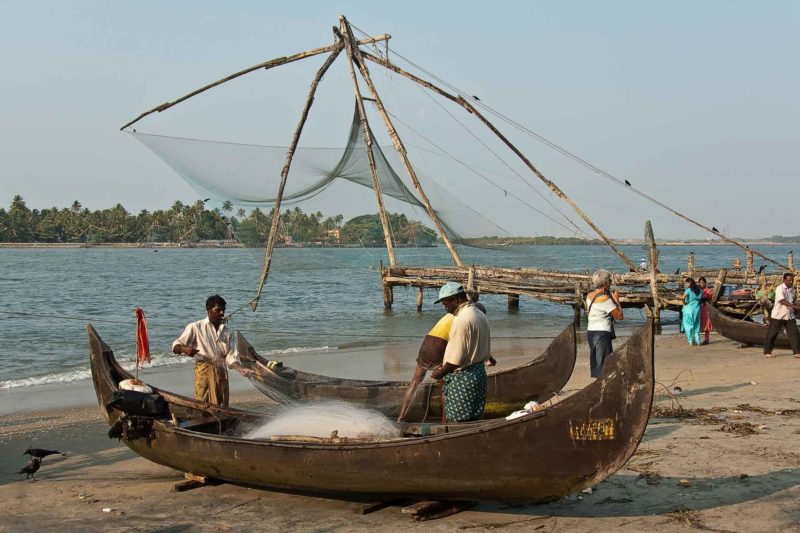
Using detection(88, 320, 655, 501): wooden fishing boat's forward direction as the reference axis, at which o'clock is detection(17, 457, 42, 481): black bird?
The black bird is roughly at 7 o'clock from the wooden fishing boat.

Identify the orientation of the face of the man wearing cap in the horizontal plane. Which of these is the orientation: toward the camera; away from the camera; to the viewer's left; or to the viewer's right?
to the viewer's left

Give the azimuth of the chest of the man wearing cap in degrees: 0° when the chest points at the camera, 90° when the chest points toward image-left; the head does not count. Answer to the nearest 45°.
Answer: approximately 90°

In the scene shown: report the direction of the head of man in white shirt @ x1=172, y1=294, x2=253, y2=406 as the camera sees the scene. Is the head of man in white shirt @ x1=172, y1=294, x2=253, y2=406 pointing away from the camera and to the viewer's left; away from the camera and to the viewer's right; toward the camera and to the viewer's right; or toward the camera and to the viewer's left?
toward the camera and to the viewer's right

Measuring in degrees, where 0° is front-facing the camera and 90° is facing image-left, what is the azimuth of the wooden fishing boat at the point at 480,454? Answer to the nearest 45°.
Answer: approximately 270°

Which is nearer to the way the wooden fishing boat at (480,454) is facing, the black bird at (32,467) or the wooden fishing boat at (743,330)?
the wooden fishing boat

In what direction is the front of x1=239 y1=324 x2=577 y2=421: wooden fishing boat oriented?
to the viewer's right
